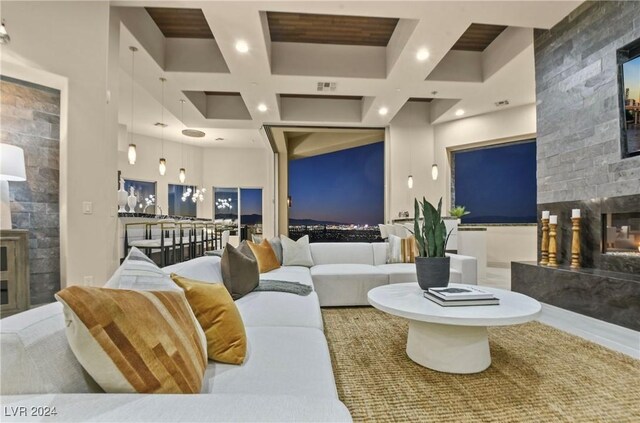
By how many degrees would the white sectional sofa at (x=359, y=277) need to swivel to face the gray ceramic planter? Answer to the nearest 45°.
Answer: approximately 45° to its left

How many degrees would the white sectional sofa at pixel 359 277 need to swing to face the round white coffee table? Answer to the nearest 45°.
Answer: approximately 45° to its left

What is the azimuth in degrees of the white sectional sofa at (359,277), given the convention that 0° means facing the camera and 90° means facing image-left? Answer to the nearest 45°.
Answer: approximately 0°

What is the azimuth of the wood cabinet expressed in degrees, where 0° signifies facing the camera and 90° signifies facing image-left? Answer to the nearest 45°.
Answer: approximately 315°

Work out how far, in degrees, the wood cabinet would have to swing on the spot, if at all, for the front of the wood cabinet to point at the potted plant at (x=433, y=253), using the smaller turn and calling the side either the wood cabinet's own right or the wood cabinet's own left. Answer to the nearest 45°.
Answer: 0° — it already faces it

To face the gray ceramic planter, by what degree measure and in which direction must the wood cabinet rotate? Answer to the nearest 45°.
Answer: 0° — it already faces it

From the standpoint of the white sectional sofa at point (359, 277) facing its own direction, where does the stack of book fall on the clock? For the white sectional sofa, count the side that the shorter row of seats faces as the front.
The stack of book is roughly at 11 o'clock from the white sectional sofa.
